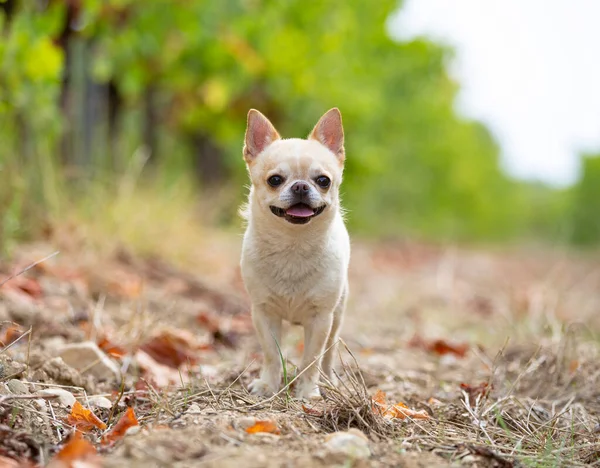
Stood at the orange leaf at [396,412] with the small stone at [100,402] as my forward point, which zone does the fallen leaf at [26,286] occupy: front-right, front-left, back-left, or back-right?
front-right

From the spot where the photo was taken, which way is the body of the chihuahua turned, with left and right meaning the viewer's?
facing the viewer

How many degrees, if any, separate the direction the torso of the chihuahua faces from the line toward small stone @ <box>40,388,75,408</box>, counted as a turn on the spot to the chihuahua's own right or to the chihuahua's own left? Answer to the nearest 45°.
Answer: approximately 45° to the chihuahua's own right

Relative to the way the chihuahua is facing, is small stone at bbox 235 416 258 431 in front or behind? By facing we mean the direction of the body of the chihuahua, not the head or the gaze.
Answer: in front

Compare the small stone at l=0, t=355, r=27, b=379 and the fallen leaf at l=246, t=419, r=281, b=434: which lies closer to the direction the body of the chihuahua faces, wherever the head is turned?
the fallen leaf

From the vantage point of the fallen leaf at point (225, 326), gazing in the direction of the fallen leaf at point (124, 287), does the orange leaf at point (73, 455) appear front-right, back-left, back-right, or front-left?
back-left

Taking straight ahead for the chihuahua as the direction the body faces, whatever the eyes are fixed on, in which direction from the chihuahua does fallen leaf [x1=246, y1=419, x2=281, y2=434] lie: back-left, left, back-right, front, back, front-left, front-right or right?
front

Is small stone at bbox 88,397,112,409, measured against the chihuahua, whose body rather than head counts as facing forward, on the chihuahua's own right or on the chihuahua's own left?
on the chihuahua's own right

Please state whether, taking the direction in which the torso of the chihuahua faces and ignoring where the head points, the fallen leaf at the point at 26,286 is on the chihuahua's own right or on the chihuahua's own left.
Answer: on the chihuahua's own right

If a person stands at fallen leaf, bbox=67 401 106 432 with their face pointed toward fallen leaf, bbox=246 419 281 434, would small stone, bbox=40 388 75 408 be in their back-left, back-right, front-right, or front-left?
back-left

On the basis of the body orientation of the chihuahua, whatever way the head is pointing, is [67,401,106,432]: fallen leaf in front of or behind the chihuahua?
in front

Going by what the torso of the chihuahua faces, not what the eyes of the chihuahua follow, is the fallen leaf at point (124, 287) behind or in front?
behind

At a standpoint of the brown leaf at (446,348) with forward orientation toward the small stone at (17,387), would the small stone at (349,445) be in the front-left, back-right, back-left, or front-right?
front-left

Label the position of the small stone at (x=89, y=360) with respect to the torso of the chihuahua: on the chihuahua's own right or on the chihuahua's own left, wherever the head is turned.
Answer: on the chihuahua's own right
